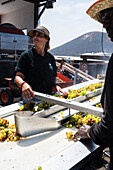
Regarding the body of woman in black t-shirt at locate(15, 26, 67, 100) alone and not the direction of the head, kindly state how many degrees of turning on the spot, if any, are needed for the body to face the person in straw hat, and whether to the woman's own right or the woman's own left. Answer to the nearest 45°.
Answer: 0° — they already face them

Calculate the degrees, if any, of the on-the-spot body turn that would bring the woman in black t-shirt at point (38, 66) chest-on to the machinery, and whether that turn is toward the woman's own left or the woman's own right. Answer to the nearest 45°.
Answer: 0° — they already face it

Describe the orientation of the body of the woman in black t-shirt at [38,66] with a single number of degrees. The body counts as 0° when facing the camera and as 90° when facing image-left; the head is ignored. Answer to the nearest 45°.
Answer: approximately 0°
